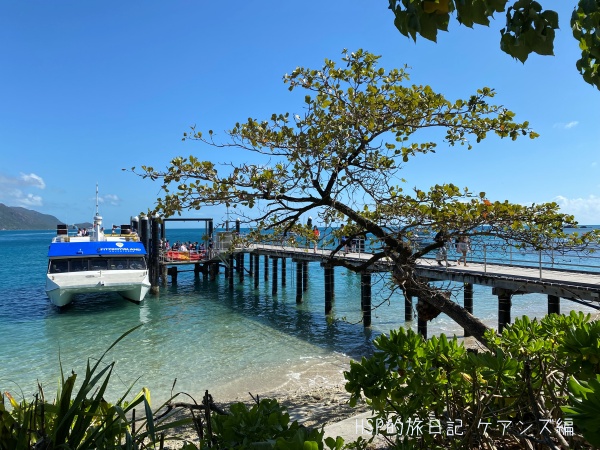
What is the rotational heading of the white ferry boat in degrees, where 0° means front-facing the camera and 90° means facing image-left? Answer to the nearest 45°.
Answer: approximately 0°

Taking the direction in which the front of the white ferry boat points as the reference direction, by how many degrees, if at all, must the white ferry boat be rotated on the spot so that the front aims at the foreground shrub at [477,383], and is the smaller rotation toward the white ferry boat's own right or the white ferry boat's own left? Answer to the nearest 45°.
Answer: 0° — it already faces it

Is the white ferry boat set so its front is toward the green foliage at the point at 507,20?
yes
